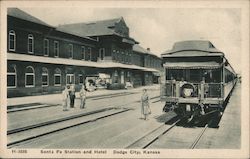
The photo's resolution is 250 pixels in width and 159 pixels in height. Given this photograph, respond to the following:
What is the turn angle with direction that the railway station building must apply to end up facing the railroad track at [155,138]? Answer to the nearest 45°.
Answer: approximately 45° to its right

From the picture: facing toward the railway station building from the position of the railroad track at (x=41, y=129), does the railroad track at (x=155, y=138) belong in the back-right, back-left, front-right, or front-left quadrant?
back-right

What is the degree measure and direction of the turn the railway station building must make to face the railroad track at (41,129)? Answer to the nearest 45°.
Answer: approximately 45° to its right

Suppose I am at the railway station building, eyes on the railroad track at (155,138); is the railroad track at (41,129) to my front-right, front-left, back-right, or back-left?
front-right

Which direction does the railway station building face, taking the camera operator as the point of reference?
facing the viewer and to the right of the viewer

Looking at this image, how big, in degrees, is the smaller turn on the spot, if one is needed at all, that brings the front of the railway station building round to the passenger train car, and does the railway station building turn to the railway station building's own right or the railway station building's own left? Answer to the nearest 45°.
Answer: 0° — it already faces it
